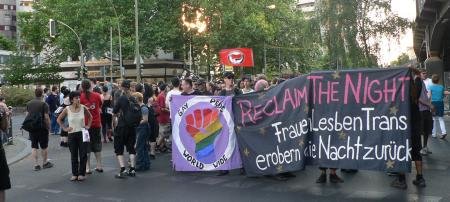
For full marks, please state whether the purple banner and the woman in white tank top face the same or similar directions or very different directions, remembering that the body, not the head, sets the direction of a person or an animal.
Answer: same or similar directions

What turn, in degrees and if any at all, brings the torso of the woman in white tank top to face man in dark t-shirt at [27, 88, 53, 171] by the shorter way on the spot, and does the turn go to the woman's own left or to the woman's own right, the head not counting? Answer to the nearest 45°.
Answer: approximately 135° to the woman's own right

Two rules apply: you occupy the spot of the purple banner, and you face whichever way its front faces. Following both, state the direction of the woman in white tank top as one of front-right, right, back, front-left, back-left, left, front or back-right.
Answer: right

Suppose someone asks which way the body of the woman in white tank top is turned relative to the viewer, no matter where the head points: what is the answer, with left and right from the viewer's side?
facing the viewer

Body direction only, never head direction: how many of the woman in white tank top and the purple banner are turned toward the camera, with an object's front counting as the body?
2

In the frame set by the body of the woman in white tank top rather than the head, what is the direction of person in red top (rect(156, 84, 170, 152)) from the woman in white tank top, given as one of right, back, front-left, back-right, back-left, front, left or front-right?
back-left

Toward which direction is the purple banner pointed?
toward the camera

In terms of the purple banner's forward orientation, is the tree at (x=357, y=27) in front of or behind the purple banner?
behind

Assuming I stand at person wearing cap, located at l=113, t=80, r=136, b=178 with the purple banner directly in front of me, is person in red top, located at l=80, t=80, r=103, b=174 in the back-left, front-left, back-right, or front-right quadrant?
back-left
